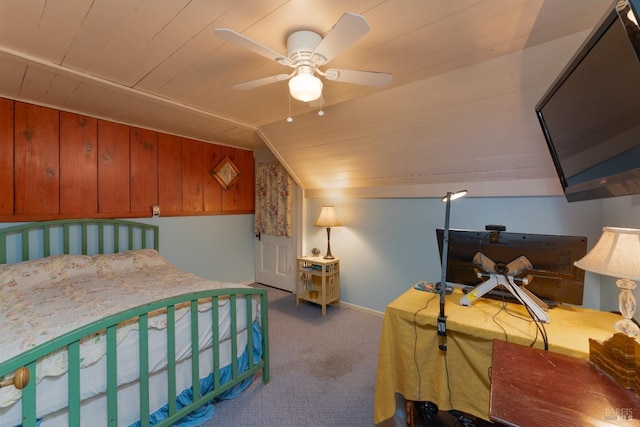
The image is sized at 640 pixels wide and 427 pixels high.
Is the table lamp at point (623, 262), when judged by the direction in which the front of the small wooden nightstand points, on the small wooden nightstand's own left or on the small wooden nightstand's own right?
on the small wooden nightstand's own left

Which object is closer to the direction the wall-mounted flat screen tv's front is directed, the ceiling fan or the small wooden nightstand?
the ceiling fan

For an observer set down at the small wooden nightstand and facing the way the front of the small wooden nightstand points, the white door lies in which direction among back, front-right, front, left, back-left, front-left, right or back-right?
right

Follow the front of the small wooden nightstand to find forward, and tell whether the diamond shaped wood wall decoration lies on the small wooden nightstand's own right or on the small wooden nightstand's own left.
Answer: on the small wooden nightstand's own right

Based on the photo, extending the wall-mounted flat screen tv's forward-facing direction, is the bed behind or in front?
in front

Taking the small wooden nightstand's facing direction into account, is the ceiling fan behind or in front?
in front

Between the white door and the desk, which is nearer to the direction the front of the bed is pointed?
the desk
